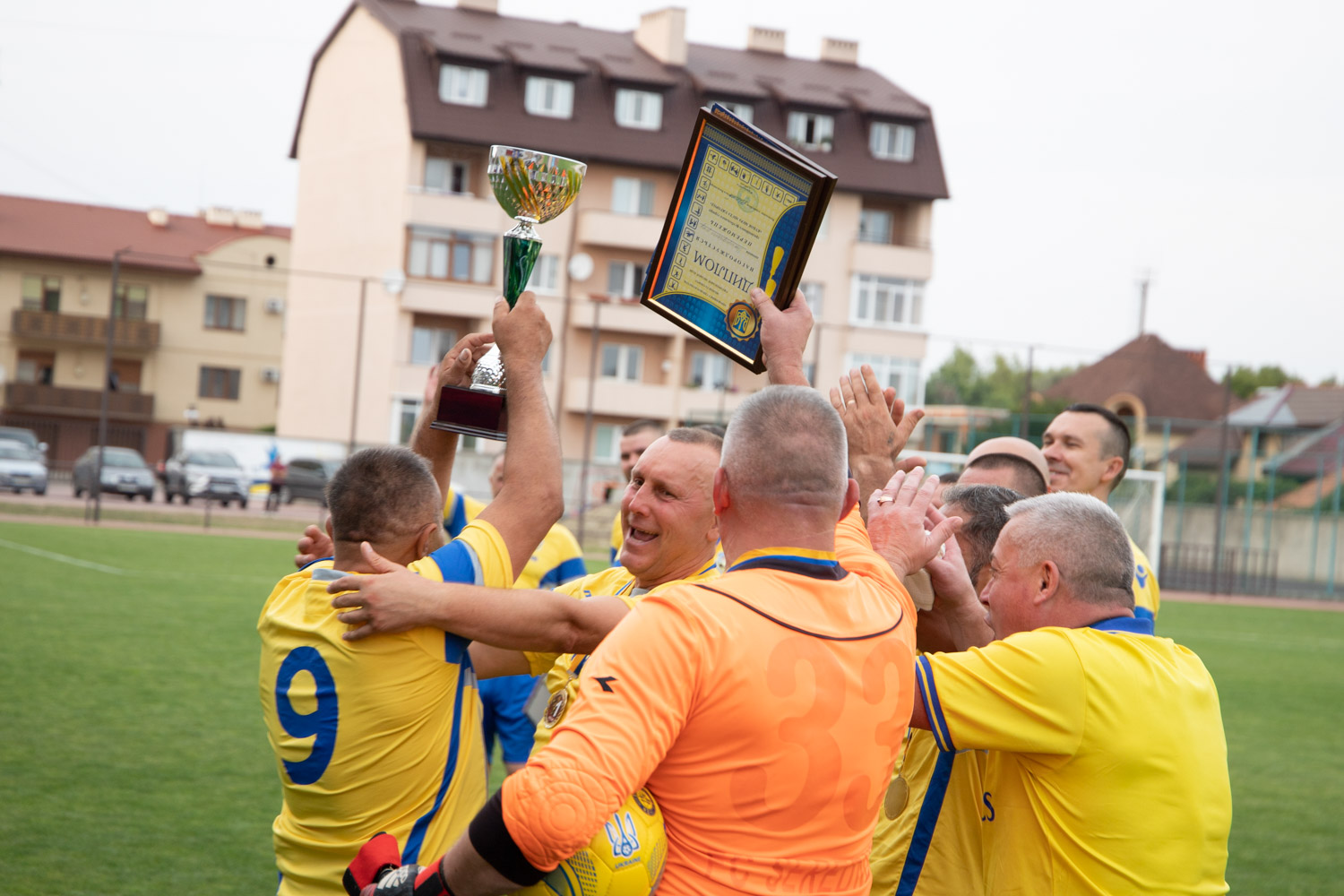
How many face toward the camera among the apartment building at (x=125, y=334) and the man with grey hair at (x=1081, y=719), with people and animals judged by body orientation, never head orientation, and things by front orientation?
1

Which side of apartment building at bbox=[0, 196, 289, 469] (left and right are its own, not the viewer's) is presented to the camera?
front

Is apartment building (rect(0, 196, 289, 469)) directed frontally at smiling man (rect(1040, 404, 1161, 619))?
yes

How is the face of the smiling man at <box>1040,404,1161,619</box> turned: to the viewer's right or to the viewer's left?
to the viewer's left

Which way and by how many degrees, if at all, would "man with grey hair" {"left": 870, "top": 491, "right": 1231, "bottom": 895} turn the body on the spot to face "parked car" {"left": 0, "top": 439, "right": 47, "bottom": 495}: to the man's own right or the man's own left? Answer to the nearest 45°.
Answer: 0° — they already face it

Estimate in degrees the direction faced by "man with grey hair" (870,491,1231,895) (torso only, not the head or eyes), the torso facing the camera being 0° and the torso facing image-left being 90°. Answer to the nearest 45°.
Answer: approximately 135°

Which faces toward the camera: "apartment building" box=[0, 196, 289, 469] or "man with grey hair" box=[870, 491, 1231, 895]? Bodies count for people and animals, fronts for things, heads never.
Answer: the apartment building

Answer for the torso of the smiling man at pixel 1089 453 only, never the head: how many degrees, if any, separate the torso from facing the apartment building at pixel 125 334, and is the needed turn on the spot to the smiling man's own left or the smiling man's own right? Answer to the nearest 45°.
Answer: approximately 90° to the smiling man's own right

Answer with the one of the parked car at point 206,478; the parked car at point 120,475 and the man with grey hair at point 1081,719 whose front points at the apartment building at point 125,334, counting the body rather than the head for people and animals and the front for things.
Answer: the man with grey hair

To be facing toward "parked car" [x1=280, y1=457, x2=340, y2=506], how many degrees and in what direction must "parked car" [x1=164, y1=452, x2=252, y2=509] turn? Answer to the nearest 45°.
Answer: approximately 45° to its left

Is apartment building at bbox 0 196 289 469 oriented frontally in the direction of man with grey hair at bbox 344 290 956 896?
yes

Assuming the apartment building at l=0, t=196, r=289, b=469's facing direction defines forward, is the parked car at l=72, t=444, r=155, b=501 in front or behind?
in front

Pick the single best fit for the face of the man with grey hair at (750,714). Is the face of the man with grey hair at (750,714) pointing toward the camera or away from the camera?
away from the camera

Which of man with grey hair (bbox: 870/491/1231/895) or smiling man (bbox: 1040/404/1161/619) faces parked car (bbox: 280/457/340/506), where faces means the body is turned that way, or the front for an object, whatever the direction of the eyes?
the man with grey hair

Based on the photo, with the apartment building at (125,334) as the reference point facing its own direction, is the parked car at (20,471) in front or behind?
in front

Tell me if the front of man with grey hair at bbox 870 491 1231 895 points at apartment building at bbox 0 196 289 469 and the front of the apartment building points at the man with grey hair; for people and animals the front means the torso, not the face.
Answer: yes
